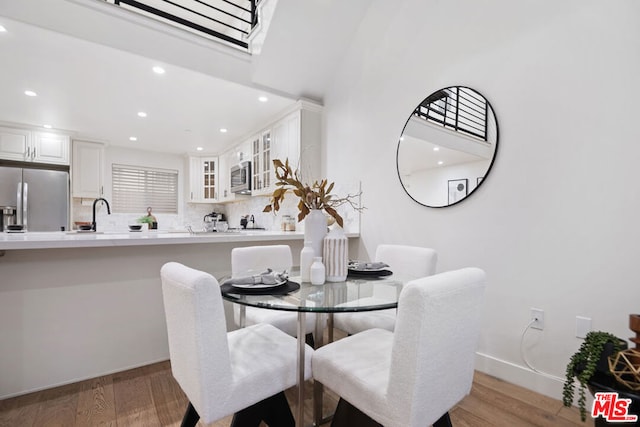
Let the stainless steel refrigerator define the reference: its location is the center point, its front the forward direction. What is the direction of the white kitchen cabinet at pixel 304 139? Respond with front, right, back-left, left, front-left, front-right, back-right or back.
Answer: front-left

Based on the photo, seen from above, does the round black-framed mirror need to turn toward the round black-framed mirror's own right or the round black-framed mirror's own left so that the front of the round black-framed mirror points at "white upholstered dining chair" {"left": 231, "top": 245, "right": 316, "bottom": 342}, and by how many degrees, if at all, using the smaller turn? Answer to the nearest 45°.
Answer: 0° — it already faces it

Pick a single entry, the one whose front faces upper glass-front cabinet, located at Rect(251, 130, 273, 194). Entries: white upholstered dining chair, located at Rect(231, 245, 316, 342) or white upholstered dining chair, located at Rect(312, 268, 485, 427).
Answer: white upholstered dining chair, located at Rect(312, 268, 485, 427)

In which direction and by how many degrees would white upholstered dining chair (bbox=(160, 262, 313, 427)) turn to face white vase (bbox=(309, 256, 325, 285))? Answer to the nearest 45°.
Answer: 0° — it already faces it

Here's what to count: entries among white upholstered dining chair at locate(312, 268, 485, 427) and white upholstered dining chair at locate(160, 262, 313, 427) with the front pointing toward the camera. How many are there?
0

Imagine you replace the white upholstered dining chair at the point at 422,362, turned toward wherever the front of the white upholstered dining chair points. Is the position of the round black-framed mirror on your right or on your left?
on your right

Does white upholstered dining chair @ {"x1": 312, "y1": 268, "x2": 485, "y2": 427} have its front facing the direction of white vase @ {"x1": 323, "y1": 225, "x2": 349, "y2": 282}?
yes

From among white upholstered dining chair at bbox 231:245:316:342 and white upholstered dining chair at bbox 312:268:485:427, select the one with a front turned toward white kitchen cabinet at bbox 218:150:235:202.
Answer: white upholstered dining chair at bbox 312:268:485:427

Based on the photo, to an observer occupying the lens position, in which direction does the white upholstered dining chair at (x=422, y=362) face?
facing away from the viewer and to the left of the viewer

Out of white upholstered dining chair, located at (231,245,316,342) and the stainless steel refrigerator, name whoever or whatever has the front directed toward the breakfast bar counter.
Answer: the stainless steel refrigerator

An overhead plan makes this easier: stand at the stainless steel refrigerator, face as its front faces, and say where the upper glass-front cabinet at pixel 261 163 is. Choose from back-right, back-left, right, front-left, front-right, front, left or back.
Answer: front-left
